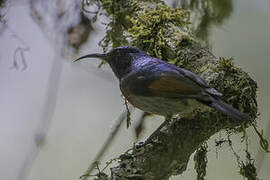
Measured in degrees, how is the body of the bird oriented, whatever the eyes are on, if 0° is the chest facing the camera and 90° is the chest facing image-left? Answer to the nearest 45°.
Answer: approximately 90°
